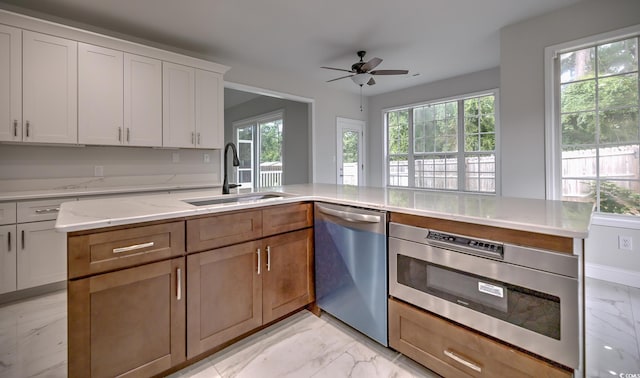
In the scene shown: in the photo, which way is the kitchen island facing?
toward the camera

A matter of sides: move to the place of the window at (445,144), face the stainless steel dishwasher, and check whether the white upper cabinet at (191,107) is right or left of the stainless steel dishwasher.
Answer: right

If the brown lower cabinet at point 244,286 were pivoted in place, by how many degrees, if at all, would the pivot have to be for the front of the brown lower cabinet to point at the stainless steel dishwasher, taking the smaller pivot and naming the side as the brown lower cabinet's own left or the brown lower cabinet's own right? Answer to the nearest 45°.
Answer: approximately 45° to the brown lower cabinet's own left

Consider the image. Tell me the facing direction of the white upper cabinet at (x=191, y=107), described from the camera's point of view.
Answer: facing the viewer and to the right of the viewer

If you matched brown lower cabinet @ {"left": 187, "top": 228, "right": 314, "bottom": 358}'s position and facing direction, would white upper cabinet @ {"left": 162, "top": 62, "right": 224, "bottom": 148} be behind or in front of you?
behind

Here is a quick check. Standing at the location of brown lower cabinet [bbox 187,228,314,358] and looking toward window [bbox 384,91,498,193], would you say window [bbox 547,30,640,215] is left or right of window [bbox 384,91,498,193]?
right

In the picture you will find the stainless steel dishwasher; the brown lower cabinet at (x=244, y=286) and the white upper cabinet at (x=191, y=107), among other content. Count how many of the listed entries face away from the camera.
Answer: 0

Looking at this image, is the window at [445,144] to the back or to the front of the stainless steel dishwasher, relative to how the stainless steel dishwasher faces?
to the back

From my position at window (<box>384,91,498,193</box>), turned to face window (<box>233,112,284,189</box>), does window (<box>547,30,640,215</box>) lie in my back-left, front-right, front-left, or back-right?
back-left

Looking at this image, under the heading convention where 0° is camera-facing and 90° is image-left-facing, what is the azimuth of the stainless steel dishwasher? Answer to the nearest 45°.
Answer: approximately 45°

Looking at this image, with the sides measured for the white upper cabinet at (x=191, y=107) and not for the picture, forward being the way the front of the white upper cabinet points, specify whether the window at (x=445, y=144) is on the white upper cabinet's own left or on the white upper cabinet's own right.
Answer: on the white upper cabinet's own left

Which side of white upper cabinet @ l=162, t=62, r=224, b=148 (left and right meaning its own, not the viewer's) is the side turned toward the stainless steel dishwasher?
front

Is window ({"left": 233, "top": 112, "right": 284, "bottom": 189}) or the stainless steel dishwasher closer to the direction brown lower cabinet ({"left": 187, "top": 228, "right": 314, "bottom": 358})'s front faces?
the stainless steel dishwasher
